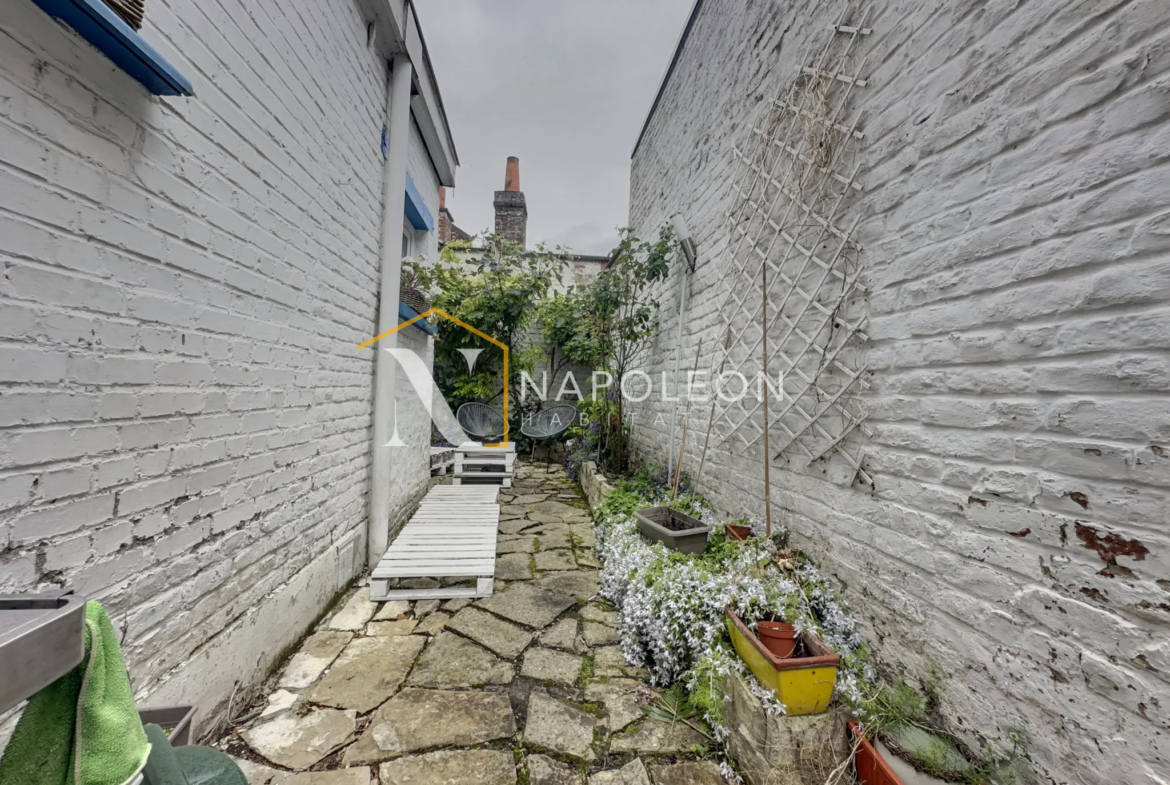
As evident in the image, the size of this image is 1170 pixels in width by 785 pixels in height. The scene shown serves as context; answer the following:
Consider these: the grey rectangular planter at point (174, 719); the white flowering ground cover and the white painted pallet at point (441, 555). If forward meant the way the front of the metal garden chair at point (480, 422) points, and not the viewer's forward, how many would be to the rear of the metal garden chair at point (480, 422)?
0

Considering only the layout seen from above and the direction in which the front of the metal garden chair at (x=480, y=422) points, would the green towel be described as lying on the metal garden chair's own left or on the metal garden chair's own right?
on the metal garden chair's own right

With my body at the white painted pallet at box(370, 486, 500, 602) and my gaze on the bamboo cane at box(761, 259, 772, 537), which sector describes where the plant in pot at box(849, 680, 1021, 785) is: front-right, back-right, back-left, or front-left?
front-right

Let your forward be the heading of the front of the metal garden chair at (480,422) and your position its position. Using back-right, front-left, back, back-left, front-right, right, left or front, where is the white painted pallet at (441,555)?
front-right

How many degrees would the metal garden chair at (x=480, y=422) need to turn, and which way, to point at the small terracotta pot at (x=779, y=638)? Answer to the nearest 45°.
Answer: approximately 45° to its right

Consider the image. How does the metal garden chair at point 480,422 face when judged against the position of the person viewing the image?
facing the viewer and to the right of the viewer

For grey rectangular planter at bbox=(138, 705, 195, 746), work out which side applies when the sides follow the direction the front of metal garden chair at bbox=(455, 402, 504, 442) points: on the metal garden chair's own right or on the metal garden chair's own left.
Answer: on the metal garden chair's own right

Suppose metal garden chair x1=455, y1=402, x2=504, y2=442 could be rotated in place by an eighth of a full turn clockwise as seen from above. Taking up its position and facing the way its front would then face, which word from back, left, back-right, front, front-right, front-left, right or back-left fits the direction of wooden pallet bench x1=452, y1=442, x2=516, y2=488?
front

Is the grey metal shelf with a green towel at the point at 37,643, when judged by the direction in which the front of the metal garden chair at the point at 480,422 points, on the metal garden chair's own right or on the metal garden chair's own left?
on the metal garden chair's own right
